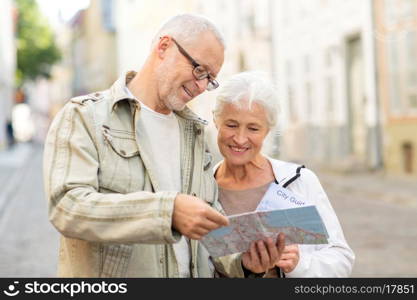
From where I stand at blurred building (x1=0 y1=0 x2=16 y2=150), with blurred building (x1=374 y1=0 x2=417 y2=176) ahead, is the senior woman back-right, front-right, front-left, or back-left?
front-right

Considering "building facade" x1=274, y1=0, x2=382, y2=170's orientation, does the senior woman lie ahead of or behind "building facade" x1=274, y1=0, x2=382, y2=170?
ahead

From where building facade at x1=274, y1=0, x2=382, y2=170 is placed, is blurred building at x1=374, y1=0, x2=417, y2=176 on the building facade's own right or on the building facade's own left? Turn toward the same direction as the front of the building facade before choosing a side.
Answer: on the building facade's own left

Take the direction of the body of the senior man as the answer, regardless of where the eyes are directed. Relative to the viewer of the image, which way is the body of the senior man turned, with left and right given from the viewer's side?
facing the viewer and to the right of the viewer

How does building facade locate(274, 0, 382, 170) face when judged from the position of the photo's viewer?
facing the viewer and to the left of the viewer

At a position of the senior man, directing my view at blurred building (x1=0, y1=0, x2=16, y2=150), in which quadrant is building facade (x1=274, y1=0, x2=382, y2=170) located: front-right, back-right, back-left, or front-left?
front-right

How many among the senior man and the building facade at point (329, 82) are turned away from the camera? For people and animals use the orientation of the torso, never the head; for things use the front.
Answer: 0

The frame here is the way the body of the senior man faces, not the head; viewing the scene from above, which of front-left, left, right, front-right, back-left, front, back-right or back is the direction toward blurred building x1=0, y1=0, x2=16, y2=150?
back-left

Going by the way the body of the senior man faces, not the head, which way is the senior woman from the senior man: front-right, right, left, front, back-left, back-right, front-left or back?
left

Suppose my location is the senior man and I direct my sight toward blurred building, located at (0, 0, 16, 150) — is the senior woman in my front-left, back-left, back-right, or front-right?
front-right

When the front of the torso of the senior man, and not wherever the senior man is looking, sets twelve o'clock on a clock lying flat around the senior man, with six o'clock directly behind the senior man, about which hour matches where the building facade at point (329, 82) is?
The building facade is roughly at 8 o'clock from the senior man.

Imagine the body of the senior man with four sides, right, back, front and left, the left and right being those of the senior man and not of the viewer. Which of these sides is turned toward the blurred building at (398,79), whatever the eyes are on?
left
